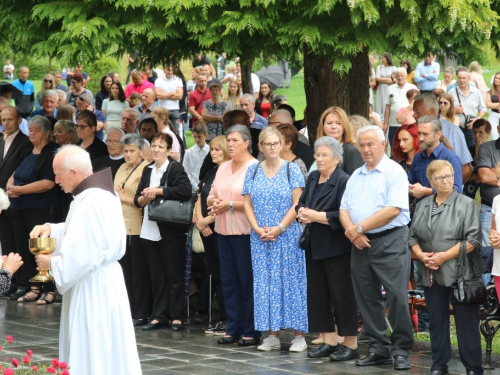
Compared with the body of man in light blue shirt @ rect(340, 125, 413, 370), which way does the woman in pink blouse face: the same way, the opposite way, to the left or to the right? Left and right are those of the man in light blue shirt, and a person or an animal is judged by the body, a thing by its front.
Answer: the same way

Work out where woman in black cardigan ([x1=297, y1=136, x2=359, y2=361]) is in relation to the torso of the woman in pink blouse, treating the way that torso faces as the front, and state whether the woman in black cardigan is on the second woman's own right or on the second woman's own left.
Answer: on the second woman's own left

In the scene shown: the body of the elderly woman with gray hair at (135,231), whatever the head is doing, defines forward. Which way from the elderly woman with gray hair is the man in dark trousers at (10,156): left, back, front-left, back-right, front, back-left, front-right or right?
right

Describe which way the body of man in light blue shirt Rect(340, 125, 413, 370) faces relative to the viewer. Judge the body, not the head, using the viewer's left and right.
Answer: facing the viewer and to the left of the viewer

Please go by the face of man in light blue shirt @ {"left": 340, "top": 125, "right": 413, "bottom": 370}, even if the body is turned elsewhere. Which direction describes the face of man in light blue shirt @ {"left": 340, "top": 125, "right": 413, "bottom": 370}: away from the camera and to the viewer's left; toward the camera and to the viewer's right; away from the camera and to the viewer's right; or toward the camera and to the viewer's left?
toward the camera and to the viewer's left

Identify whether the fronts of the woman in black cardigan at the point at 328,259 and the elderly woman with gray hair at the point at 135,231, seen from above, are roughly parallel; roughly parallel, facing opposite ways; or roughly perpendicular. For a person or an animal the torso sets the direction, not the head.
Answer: roughly parallel

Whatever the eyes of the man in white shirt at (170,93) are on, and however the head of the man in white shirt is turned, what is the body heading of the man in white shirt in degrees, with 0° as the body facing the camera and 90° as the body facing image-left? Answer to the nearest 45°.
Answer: approximately 0°

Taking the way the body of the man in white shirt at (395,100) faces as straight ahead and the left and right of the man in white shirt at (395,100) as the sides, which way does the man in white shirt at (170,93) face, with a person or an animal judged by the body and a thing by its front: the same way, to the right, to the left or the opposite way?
the same way

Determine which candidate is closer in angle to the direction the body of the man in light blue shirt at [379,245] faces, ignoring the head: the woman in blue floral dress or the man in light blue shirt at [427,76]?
the woman in blue floral dress

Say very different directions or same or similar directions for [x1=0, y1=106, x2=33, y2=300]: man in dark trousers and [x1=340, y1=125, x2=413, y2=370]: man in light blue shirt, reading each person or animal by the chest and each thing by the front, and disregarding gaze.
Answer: same or similar directions

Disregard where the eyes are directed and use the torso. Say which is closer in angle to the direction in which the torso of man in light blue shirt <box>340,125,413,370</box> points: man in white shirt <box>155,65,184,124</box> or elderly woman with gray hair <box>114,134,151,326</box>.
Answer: the elderly woman with gray hair

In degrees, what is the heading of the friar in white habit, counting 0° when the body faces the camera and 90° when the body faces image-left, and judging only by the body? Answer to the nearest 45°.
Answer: approximately 90°

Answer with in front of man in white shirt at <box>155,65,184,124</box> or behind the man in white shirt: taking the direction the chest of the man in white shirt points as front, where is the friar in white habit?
in front

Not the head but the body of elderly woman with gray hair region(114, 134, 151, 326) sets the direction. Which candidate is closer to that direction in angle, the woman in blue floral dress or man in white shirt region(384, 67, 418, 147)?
the woman in blue floral dress

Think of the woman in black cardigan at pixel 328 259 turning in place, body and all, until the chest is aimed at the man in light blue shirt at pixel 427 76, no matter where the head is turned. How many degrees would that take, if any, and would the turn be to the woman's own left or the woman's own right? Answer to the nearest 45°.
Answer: approximately 135° to the woman's own right

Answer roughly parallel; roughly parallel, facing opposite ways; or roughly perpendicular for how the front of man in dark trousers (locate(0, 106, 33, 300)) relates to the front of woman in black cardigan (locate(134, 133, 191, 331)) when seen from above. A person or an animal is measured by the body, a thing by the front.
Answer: roughly parallel
